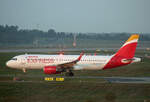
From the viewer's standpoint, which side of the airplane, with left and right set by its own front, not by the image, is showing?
left
